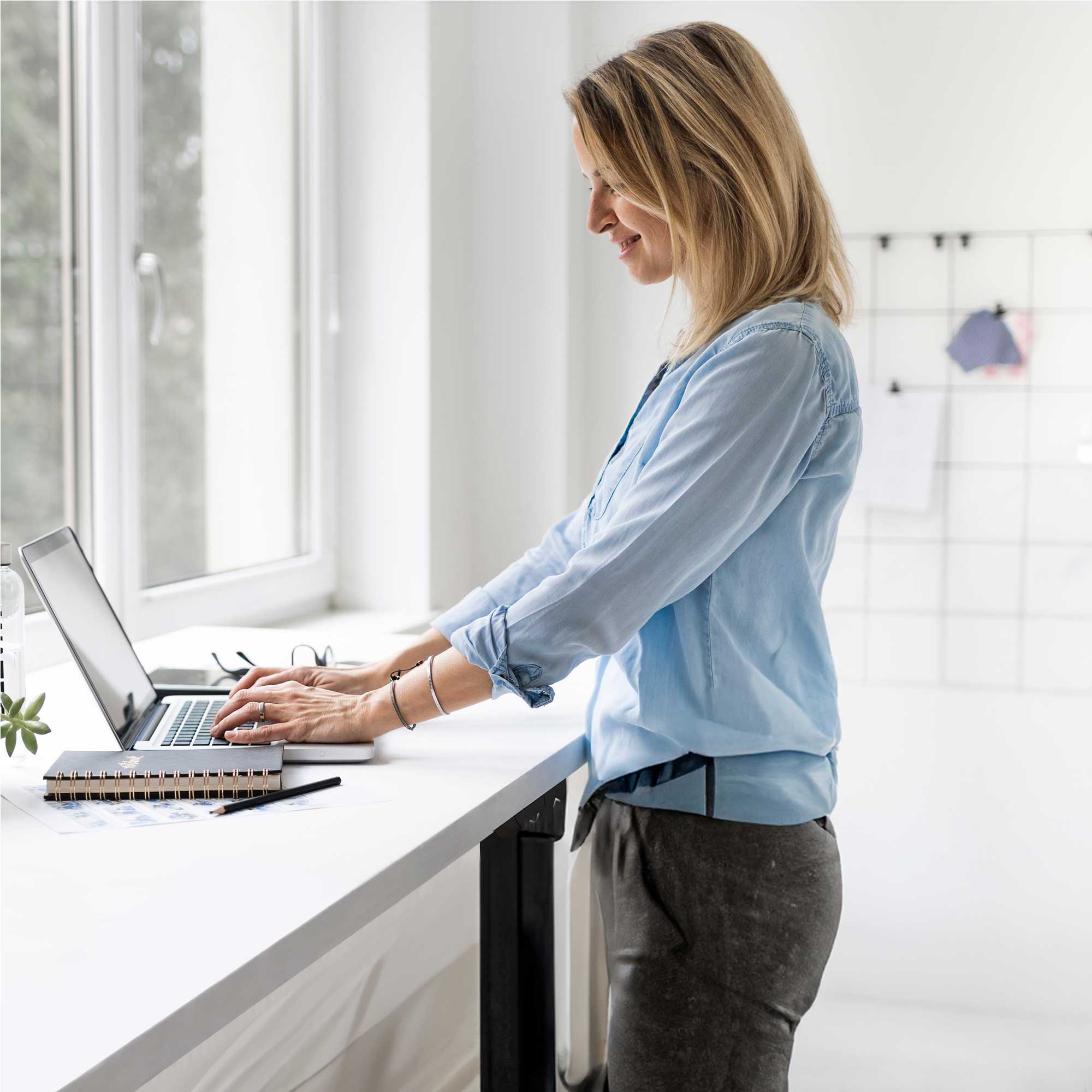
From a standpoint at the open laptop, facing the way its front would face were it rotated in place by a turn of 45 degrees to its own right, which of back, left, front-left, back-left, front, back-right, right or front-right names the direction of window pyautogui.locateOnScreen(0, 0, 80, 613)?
back-left

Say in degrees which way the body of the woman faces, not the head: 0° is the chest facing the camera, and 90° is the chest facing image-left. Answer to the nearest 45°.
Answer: approximately 90°

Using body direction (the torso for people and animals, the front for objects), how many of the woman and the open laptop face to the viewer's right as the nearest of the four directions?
1

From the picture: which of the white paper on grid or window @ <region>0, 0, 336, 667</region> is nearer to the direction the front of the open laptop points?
the white paper on grid

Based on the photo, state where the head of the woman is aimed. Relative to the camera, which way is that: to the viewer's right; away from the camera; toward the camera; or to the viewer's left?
to the viewer's left

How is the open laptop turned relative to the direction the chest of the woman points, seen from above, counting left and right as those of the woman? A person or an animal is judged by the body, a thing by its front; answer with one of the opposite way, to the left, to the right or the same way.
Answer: the opposite way

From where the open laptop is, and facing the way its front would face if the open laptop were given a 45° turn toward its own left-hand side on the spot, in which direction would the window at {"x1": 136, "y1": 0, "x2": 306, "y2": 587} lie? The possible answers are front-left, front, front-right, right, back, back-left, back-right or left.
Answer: front-left

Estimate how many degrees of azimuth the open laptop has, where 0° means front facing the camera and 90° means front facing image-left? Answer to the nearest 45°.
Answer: approximately 270°
